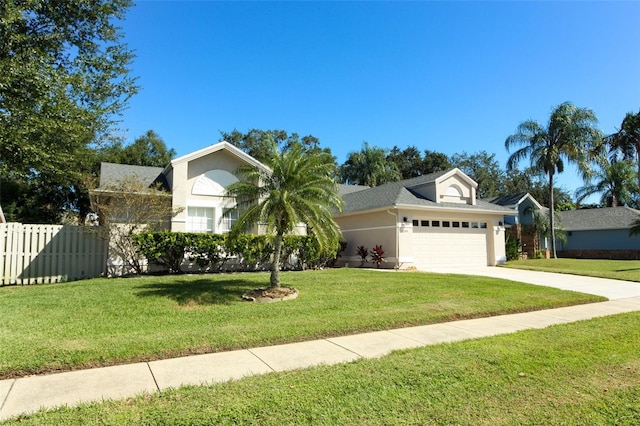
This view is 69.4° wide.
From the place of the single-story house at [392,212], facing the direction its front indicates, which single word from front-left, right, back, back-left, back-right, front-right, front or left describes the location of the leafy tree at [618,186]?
left

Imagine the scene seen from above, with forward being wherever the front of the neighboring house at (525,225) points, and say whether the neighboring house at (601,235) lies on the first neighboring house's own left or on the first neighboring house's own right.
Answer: on the first neighboring house's own left

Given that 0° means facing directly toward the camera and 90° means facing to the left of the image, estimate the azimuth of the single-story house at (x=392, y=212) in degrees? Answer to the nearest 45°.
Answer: approximately 315°

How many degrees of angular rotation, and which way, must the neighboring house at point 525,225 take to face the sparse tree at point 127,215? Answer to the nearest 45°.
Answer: approximately 90° to its right

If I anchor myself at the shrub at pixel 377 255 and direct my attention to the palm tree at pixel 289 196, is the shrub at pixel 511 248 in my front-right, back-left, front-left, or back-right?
back-left

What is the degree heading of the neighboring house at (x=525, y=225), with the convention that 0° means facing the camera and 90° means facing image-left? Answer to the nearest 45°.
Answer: approximately 315°

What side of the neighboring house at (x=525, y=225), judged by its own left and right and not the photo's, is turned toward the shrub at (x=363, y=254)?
right

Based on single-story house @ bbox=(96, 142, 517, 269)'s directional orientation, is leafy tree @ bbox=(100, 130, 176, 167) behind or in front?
behind

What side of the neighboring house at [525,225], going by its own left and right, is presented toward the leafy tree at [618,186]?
left

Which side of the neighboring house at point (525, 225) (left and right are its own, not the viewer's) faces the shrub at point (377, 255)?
right
